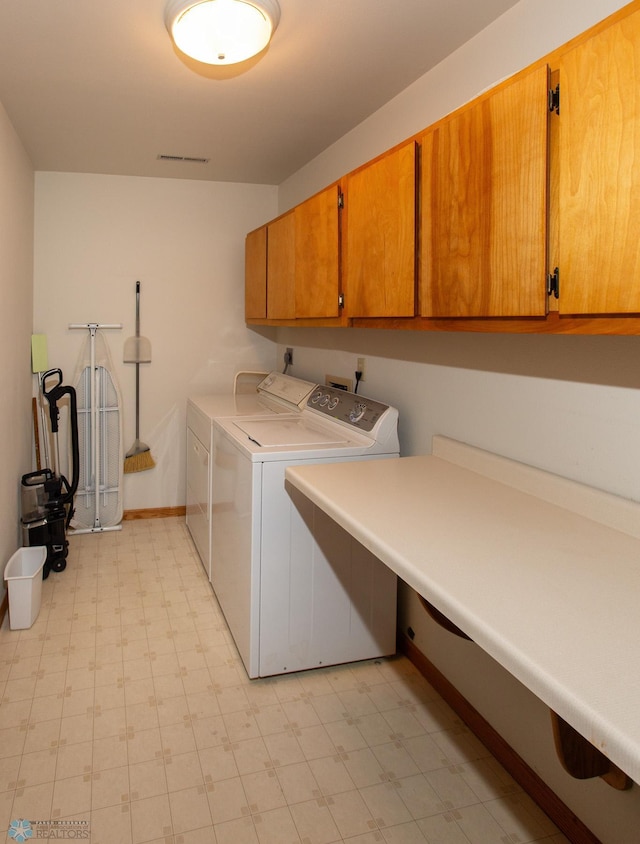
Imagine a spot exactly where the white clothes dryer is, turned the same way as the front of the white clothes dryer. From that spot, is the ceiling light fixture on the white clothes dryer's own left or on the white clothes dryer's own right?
on the white clothes dryer's own left

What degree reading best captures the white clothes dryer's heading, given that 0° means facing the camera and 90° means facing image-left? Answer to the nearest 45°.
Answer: approximately 90°

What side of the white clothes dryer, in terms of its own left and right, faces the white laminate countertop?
left

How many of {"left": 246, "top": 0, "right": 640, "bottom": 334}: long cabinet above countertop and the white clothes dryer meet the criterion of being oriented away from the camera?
0

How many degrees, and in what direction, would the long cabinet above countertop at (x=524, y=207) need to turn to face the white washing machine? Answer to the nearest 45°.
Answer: approximately 90° to its right

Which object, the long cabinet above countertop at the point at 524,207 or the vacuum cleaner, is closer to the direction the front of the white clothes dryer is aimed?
the vacuum cleaner

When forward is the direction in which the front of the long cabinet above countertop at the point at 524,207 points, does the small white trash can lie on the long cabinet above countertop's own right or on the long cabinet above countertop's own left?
on the long cabinet above countertop's own right

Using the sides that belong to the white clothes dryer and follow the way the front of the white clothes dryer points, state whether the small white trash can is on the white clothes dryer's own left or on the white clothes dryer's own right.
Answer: on the white clothes dryer's own left

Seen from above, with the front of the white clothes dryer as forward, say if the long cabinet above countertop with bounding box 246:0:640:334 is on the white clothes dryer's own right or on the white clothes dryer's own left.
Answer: on the white clothes dryer's own left

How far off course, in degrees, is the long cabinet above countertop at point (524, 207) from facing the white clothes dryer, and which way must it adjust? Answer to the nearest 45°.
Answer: approximately 90° to its right

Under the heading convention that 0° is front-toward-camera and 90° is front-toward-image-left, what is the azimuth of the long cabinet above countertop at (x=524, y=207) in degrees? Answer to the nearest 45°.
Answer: approximately 45°
